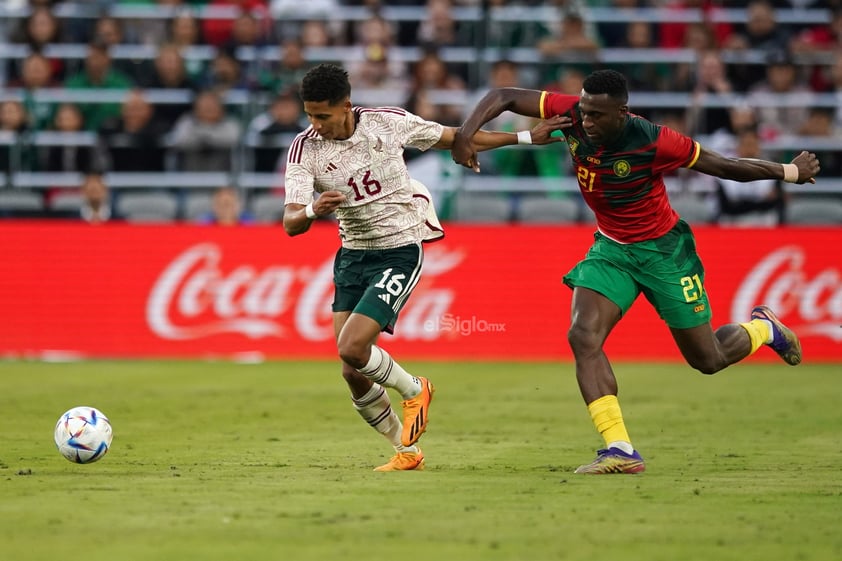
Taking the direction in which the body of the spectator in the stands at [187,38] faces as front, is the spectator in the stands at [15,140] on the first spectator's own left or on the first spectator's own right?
on the first spectator's own right

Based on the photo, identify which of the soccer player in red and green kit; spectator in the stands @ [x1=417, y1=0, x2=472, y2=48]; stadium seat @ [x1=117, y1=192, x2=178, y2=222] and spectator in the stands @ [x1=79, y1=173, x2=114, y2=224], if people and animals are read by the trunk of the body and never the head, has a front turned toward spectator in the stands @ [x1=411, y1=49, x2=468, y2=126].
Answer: spectator in the stands @ [x1=417, y1=0, x2=472, y2=48]

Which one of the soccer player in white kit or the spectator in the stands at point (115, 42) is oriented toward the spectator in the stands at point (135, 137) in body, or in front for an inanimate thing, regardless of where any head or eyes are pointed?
the spectator in the stands at point (115, 42)

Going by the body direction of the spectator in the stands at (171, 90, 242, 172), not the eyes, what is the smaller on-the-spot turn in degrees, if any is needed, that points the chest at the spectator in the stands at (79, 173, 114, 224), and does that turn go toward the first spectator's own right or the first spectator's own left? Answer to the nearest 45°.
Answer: approximately 45° to the first spectator's own right

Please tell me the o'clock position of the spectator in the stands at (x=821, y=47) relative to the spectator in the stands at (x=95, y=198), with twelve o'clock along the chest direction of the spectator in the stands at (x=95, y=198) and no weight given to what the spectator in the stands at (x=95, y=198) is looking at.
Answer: the spectator in the stands at (x=821, y=47) is roughly at 9 o'clock from the spectator in the stands at (x=95, y=198).

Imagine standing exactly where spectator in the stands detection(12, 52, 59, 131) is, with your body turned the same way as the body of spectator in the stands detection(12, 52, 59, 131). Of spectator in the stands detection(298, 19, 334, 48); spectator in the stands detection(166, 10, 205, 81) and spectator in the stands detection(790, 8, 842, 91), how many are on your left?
3

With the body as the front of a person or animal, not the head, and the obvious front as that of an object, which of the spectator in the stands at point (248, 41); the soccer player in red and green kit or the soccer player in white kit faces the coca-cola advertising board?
the spectator in the stands

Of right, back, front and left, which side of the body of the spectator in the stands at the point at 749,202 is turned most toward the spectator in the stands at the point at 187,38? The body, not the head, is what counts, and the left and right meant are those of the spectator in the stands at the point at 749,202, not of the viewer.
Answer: right

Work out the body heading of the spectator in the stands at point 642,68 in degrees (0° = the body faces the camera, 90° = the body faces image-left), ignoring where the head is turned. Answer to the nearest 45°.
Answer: approximately 0°
